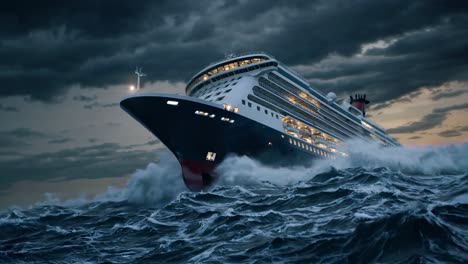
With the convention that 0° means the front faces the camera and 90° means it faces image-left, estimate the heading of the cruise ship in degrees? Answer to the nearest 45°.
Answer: approximately 45°
